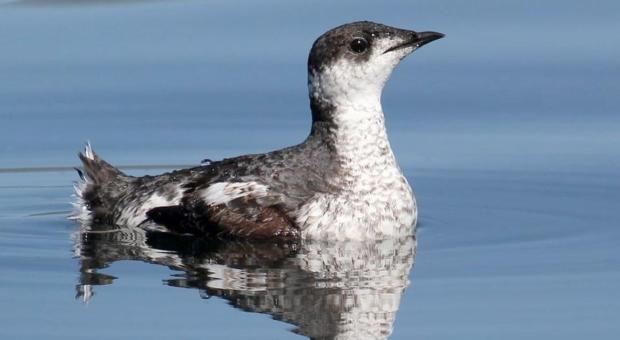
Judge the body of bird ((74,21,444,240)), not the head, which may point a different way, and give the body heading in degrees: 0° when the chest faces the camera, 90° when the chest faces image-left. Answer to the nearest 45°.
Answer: approximately 270°
